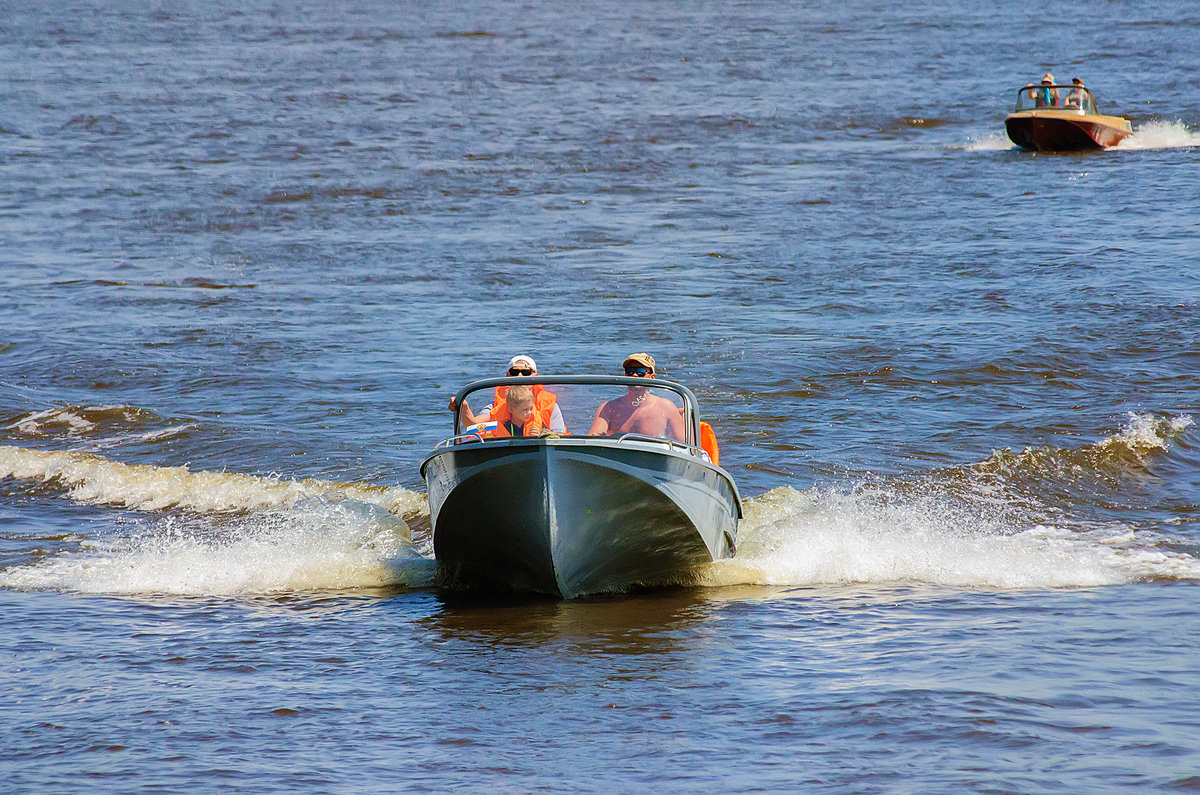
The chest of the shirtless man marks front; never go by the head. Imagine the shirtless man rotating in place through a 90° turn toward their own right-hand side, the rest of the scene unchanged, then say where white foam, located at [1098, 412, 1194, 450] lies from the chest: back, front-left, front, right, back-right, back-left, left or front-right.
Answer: back-right

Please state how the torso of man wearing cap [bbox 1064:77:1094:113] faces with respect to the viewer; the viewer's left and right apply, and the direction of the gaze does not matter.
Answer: facing the viewer and to the left of the viewer

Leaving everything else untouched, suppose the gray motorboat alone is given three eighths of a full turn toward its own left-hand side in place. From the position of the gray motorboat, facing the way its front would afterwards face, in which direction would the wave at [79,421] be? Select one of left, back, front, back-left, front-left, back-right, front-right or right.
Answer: left

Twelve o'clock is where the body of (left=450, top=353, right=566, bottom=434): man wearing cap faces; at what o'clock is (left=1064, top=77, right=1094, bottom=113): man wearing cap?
(left=1064, top=77, right=1094, bottom=113): man wearing cap is roughly at 7 o'clock from (left=450, top=353, right=566, bottom=434): man wearing cap.

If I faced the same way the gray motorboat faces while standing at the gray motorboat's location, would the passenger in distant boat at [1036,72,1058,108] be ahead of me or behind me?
behind

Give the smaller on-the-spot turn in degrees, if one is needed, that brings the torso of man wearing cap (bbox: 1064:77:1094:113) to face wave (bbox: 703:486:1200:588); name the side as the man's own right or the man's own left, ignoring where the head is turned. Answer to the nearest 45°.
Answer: approximately 45° to the man's own left

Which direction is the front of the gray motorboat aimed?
toward the camera

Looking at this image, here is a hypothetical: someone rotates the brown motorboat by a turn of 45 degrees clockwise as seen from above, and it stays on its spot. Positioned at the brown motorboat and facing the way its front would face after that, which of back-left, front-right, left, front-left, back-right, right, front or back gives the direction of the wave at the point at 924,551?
left

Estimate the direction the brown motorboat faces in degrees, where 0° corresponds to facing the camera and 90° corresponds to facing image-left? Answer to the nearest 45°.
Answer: approximately 45°

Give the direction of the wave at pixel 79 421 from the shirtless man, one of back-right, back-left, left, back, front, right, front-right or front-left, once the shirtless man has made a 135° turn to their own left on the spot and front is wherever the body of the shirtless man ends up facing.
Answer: left

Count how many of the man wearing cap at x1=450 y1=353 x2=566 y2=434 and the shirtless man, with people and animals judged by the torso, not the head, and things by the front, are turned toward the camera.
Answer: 2

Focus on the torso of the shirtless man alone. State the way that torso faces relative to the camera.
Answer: toward the camera

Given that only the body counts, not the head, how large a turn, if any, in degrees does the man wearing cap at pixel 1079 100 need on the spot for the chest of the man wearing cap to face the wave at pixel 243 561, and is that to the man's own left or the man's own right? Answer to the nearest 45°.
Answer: approximately 45° to the man's own left

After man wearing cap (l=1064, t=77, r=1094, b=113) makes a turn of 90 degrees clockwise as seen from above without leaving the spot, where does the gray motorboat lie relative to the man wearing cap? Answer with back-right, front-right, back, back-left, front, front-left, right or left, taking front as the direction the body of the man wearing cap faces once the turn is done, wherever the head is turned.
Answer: back-left

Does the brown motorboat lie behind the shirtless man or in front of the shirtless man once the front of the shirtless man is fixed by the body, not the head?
behind
